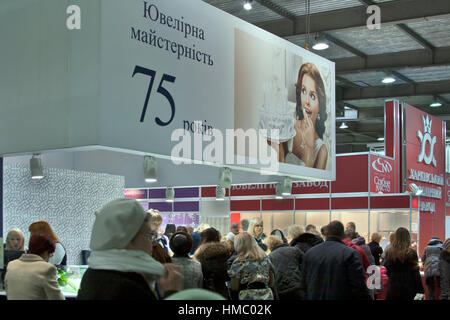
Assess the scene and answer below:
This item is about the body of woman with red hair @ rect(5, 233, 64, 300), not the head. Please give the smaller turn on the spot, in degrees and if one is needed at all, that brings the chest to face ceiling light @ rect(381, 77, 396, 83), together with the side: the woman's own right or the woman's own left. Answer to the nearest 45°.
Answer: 0° — they already face it

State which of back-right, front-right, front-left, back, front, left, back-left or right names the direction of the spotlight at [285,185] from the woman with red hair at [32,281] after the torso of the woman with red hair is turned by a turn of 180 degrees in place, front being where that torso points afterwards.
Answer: back

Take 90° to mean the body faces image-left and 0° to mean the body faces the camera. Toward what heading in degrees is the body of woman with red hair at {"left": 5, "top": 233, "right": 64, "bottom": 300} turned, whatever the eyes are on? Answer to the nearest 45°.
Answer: approximately 225°

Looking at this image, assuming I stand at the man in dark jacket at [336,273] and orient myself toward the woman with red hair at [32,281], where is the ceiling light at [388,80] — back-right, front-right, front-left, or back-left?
back-right

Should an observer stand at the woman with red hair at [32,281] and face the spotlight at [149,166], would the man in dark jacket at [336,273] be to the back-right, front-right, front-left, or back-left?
front-right

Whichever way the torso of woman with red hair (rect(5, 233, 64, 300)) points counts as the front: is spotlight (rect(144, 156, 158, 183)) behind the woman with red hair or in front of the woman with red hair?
in front

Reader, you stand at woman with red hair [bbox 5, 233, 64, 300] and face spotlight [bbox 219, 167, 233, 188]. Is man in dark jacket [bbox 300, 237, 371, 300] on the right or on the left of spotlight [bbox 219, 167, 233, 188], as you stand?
right

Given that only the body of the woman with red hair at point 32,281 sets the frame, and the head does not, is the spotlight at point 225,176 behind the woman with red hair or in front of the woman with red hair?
in front
